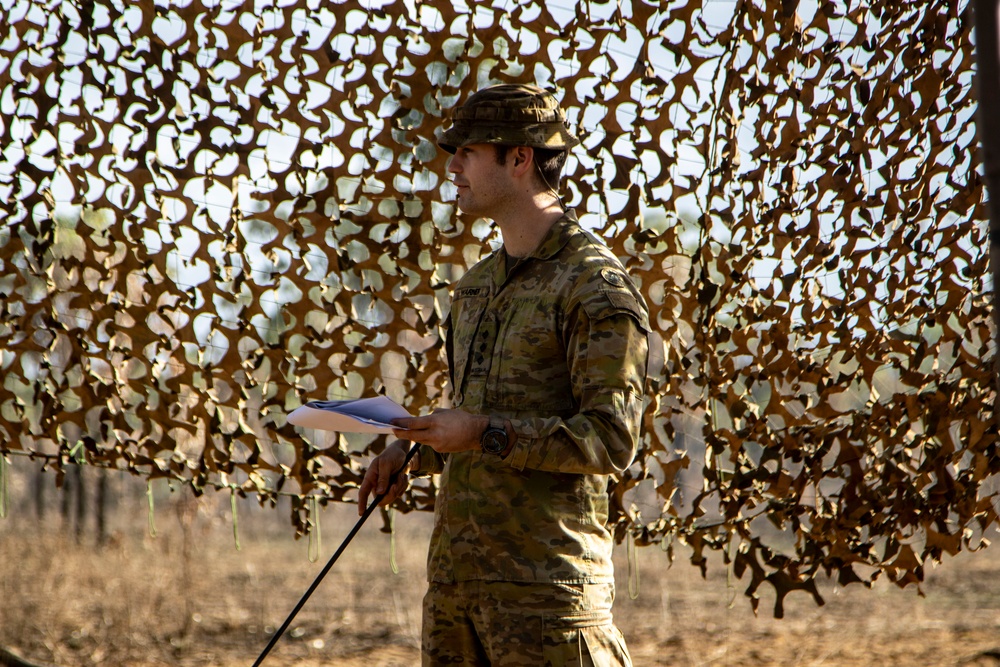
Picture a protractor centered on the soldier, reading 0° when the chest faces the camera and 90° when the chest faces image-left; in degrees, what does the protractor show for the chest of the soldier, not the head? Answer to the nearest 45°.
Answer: approximately 45°

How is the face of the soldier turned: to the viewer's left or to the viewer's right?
to the viewer's left
